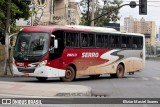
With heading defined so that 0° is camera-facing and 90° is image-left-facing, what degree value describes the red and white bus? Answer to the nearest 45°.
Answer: approximately 45°
